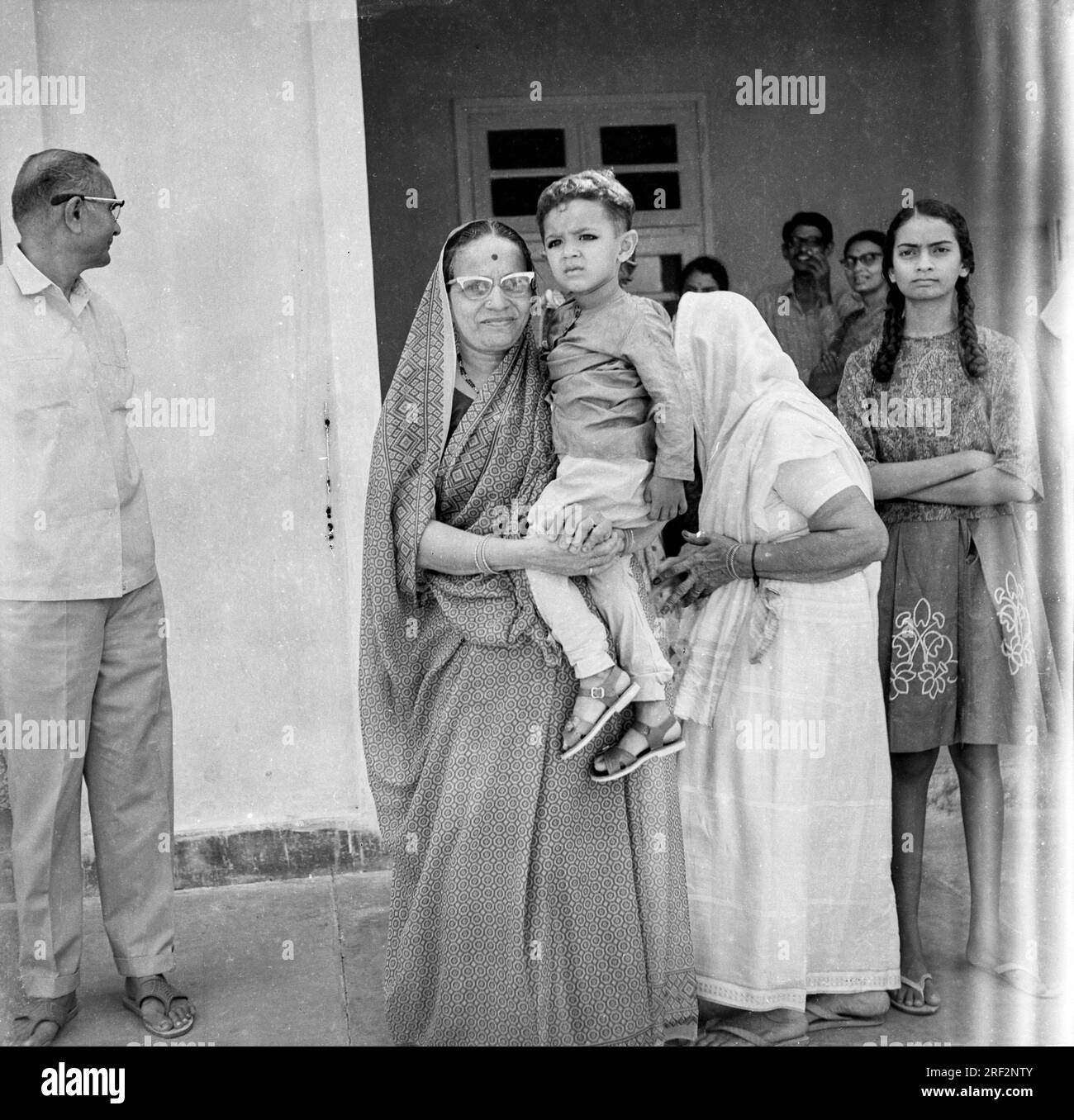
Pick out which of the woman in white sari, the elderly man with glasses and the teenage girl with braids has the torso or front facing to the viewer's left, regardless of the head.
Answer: the woman in white sari

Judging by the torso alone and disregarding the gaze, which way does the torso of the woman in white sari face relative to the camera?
to the viewer's left

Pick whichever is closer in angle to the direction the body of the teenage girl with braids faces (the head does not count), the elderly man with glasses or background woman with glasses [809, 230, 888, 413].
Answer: the elderly man with glasses

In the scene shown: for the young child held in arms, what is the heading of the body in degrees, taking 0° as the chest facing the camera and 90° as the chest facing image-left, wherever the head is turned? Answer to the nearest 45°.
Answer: approximately 45°

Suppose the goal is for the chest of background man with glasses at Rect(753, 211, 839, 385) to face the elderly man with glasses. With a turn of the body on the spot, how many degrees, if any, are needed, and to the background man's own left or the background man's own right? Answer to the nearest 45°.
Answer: approximately 45° to the background man's own right

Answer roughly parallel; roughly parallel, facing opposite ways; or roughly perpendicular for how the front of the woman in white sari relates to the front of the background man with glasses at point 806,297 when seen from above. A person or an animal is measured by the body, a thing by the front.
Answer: roughly perpendicular

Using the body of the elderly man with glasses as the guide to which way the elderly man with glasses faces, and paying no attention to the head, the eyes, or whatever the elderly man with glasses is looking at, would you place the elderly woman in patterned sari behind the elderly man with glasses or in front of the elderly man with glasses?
in front

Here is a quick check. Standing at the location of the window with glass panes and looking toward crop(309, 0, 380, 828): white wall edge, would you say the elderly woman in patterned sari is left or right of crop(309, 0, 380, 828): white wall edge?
left

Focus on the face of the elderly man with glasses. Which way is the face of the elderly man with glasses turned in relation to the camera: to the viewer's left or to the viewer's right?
to the viewer's right

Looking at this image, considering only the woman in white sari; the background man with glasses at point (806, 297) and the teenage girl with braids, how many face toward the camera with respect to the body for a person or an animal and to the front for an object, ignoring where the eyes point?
2

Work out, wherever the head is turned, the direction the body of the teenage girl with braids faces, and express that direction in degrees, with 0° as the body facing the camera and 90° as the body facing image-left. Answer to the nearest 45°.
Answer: approximately 0°
